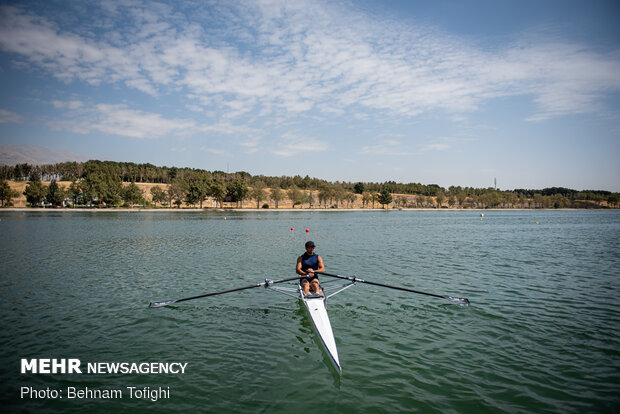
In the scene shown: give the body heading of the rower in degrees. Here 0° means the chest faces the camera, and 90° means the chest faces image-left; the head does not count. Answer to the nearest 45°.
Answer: approximately 0°
